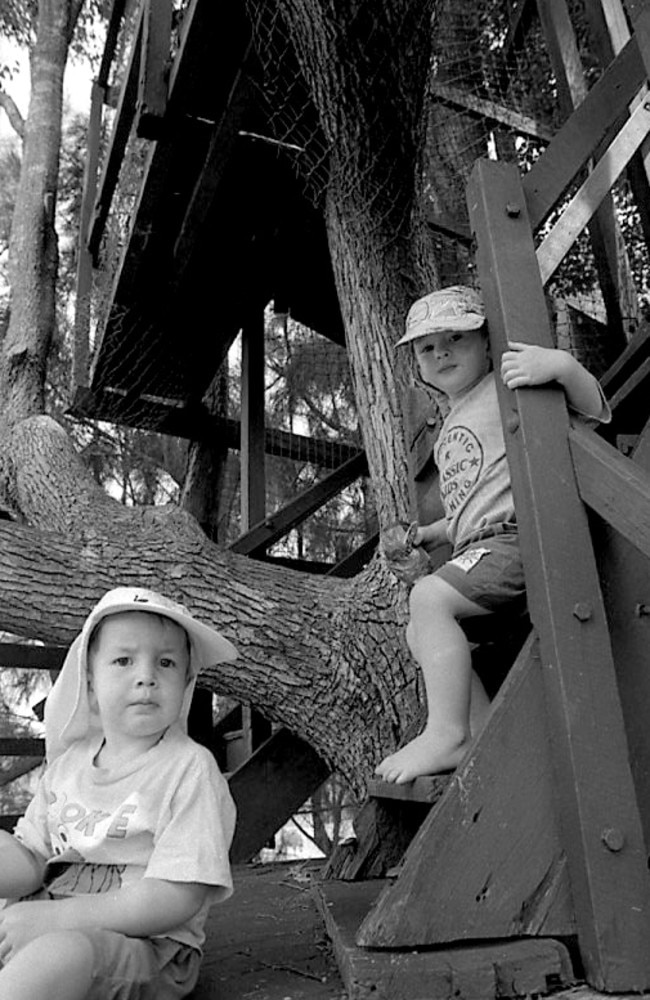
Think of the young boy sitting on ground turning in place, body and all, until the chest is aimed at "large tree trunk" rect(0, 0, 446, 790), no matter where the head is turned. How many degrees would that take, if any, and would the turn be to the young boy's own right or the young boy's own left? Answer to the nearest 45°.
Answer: approximately 180°

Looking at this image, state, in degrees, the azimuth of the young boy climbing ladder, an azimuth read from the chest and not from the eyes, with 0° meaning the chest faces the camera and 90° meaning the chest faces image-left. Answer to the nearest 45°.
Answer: approximately 45°

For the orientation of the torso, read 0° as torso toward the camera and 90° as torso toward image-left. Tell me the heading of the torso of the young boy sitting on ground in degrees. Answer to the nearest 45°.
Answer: approximately 45°

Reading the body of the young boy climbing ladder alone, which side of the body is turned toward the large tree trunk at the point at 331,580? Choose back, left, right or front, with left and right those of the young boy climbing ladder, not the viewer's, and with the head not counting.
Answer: right

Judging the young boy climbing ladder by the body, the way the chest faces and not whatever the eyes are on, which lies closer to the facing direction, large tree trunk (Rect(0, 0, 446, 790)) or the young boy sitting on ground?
the young boy sitting on ground
